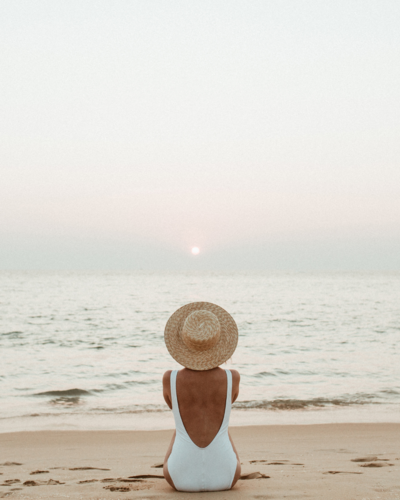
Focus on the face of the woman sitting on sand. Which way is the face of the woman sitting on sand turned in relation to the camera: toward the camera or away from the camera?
away from the camera

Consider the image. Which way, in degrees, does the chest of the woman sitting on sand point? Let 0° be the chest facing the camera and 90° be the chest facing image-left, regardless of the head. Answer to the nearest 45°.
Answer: approximately 180°
